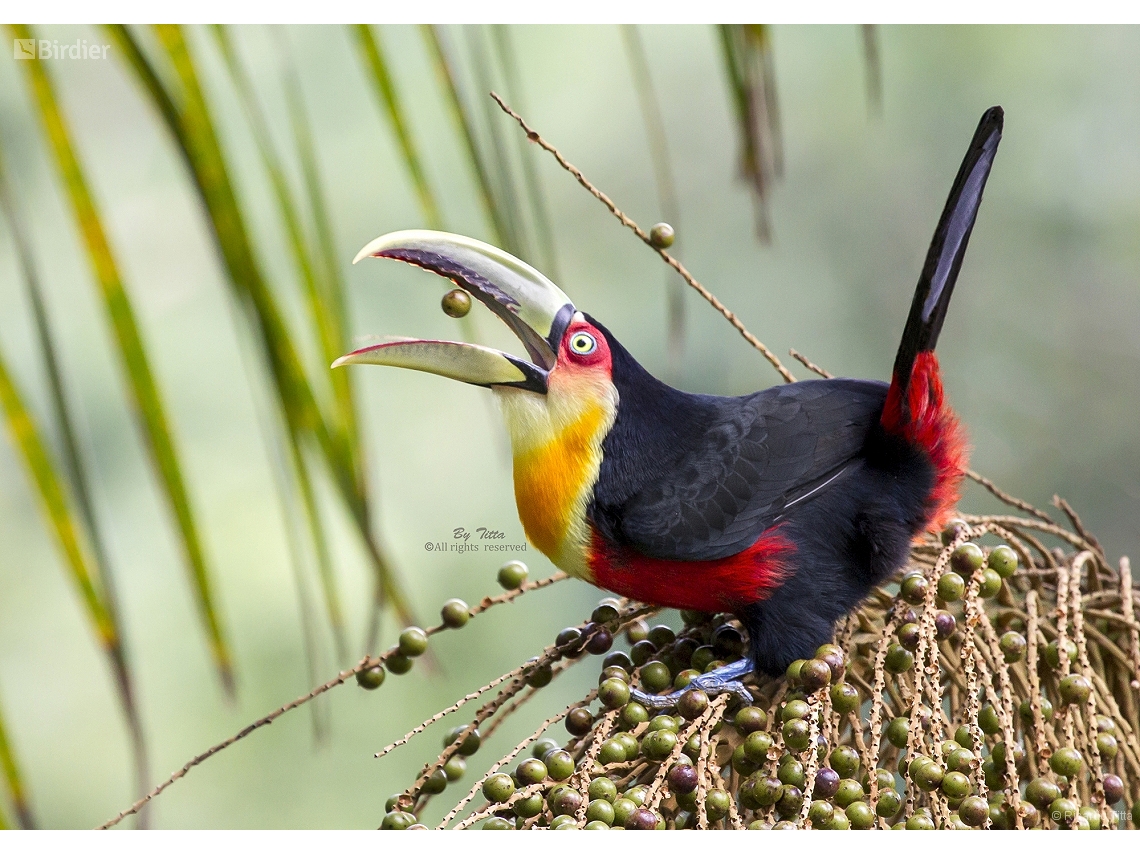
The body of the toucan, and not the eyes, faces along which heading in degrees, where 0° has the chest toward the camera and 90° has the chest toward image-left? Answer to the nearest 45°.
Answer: approximately 90°
